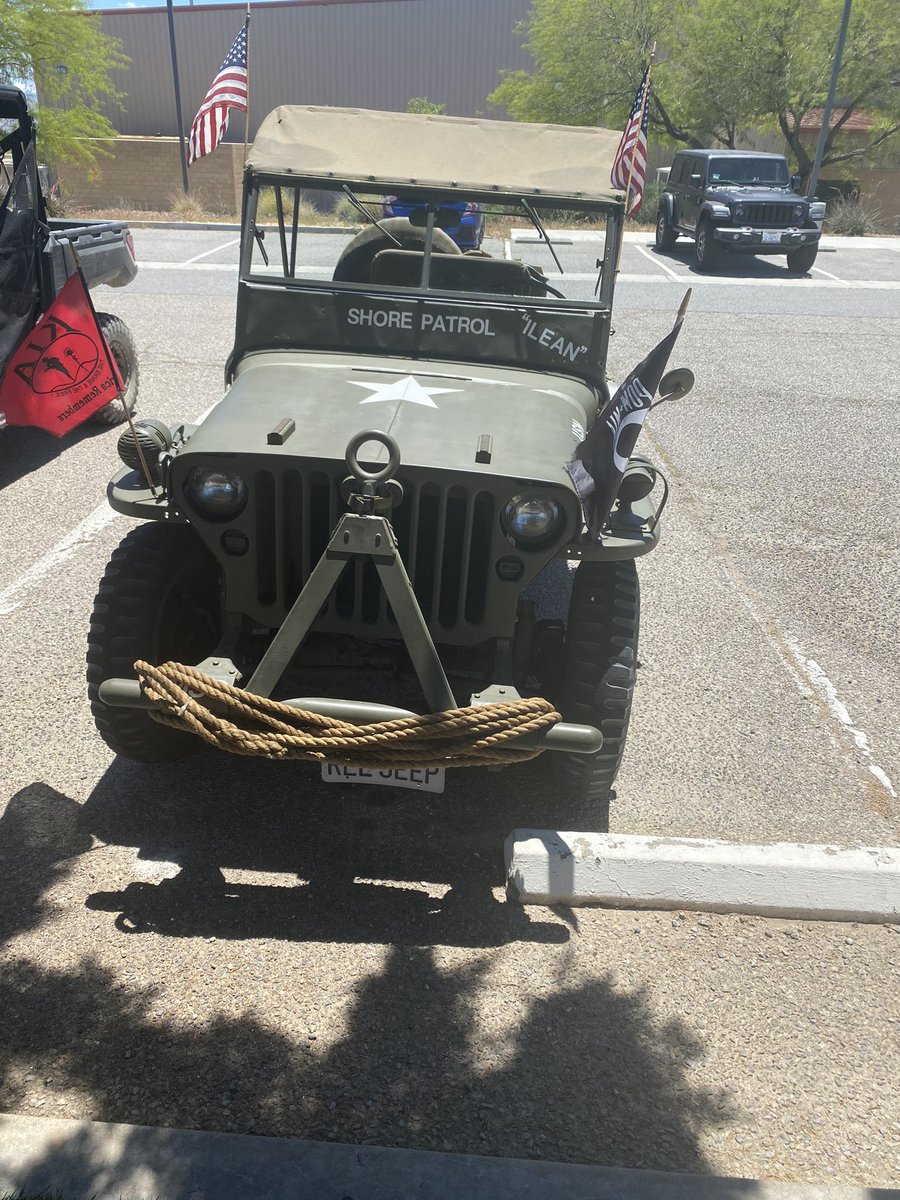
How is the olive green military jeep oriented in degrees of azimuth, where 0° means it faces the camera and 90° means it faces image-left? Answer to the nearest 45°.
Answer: approximately 0°

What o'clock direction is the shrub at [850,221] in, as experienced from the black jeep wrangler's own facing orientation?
The shrub is roughly at 8 o'clock from the black jeep wrangler.

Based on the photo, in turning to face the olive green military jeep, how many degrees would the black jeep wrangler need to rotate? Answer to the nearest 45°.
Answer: approximately 45° to its right

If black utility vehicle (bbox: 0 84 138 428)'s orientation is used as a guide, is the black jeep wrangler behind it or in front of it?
behind

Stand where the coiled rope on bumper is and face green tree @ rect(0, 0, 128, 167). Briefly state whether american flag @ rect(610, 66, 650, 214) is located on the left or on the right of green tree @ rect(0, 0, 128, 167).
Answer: right

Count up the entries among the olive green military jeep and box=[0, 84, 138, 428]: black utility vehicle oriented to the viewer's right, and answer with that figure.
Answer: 0

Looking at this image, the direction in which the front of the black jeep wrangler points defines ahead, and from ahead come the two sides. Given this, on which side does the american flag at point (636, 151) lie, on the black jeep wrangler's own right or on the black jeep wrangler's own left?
on the black jeep wrangler's own right

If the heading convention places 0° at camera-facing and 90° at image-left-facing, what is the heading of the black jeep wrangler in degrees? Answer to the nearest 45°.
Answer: approximately 315°

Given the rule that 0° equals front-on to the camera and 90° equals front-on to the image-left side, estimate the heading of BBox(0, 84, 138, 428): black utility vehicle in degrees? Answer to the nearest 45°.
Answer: approximately 45°

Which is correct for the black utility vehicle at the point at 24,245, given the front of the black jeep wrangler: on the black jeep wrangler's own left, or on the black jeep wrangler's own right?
on the black jeep wrangler's own right

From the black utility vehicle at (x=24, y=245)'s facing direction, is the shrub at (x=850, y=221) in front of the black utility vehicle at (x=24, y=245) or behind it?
behind

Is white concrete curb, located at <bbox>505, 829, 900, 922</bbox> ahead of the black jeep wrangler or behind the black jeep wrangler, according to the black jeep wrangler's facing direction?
ahead
